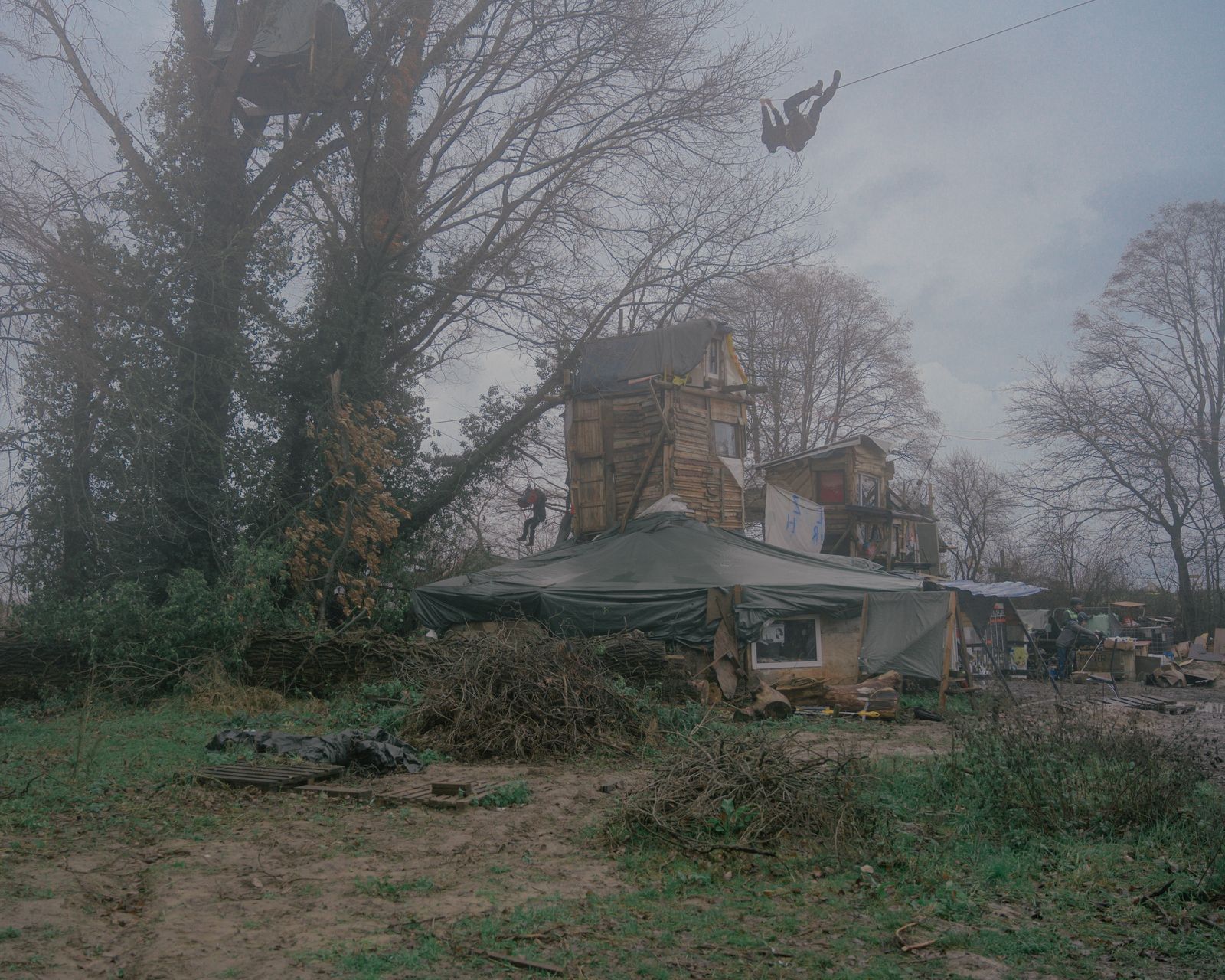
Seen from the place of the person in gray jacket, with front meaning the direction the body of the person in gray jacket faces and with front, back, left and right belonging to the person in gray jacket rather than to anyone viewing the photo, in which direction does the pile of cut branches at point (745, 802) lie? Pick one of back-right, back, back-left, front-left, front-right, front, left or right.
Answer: right

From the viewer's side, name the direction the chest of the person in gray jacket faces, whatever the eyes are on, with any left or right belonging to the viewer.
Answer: facing to the right of the viewer

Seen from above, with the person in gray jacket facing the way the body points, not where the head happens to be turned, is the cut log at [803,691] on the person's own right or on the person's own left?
on the person's own right

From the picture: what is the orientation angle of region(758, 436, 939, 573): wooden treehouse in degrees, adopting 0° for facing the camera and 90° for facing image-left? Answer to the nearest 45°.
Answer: approximately 315°

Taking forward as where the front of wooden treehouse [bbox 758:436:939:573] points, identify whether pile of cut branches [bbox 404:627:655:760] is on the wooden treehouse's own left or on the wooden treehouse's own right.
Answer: on the wooden treehouse's own right

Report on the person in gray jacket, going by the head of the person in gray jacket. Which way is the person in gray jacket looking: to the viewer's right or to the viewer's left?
to the viewer's right

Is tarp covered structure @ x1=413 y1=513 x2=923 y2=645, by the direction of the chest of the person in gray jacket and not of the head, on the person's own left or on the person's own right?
on the person's own right

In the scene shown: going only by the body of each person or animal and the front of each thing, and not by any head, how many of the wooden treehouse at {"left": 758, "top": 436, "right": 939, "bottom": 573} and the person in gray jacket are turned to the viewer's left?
0

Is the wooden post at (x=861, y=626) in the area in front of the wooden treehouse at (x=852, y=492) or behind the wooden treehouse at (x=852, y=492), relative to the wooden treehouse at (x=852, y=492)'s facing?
in front

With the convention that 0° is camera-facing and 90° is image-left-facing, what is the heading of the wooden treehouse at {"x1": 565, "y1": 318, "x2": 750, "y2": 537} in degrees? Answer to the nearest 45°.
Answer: approximately 315°
